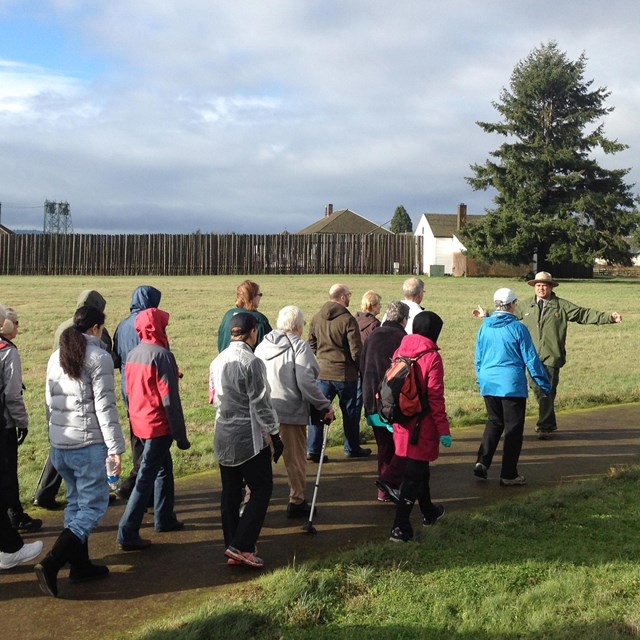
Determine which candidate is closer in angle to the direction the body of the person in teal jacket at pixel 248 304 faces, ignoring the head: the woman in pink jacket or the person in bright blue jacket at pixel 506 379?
the person in bright blue jacket

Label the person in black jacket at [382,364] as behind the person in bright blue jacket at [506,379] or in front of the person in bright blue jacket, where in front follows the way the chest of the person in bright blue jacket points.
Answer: behind

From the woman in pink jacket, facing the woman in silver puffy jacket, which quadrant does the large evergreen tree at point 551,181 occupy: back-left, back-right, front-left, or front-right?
back-right

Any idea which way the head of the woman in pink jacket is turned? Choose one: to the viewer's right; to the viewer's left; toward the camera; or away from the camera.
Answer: away from the camera

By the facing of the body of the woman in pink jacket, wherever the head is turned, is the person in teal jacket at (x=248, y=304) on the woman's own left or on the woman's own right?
on the woman's own left

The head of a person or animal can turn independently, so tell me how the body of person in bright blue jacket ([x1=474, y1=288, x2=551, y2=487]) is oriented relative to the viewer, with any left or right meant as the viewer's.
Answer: facing away from the viewer and to the right of the viewer

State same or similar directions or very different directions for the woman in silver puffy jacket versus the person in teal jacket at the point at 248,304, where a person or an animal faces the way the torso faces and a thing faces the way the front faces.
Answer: same or similar directions

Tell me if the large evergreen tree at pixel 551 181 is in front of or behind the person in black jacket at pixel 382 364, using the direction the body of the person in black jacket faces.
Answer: in front

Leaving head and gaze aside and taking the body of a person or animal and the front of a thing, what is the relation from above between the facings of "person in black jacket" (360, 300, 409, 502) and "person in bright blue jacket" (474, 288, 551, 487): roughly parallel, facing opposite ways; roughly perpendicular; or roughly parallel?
roughly parallel

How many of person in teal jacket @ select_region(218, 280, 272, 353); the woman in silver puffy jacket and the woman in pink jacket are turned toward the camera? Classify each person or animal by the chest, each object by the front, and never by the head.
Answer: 0

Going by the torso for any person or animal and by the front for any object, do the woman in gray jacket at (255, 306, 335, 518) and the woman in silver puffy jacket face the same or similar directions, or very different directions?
same or similar directions

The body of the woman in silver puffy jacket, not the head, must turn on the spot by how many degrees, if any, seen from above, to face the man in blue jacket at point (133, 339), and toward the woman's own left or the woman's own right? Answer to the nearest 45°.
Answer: approximately 45° to the woman's own left
